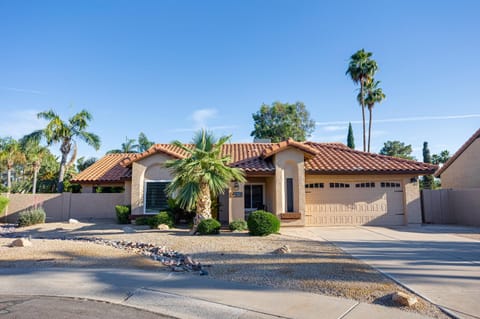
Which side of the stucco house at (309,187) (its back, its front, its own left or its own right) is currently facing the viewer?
front

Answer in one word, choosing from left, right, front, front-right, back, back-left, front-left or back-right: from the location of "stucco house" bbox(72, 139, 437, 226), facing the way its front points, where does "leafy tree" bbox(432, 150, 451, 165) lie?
back-left

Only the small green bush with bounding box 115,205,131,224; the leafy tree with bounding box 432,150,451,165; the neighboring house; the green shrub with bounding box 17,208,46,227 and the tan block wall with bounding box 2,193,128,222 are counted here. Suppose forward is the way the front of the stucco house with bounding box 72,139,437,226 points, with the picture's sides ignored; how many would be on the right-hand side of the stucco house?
3

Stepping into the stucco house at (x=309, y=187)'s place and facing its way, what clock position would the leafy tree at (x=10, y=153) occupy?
The leafy tree is roughly at 4 o'clock from the stucco house.

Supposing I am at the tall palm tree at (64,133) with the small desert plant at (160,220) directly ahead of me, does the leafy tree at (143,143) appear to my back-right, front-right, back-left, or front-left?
back-left

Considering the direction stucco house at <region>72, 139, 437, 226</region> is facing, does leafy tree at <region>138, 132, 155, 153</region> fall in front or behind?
behind

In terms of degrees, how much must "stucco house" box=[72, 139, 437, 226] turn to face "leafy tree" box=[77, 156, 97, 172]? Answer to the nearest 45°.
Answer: approximately 135° to its right

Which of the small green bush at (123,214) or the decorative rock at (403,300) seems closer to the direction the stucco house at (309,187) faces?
the decorative rock

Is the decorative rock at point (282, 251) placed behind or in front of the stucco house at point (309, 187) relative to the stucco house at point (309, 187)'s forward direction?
in front

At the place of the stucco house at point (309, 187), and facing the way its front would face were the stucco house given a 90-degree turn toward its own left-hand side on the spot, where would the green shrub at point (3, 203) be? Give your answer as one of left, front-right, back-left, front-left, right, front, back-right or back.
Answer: back

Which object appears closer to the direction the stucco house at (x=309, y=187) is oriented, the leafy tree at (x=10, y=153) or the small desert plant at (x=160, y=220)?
the small desert plant

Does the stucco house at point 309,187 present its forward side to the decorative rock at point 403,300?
yes

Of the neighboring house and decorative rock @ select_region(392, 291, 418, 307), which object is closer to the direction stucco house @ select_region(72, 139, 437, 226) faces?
the decorative rock

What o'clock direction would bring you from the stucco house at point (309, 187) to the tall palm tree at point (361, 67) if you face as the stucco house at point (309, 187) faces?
The tall palm tree is roughly at 7 o'clock from the stucco house.

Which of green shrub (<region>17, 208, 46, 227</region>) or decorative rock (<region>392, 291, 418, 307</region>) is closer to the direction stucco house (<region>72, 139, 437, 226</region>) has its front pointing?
the decorative rock

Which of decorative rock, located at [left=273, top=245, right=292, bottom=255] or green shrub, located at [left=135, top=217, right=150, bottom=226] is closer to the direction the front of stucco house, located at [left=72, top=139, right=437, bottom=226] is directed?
the decorative rock

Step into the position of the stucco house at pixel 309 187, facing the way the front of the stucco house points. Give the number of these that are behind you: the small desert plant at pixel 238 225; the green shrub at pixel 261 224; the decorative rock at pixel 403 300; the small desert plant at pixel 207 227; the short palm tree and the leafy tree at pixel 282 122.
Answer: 1

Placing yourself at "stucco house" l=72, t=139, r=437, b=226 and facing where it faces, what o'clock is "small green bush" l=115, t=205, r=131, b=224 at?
The small green bush is roughly at 3 o'clock from the stucco house.

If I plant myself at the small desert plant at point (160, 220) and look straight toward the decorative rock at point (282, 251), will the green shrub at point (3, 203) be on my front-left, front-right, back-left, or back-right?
back-right
